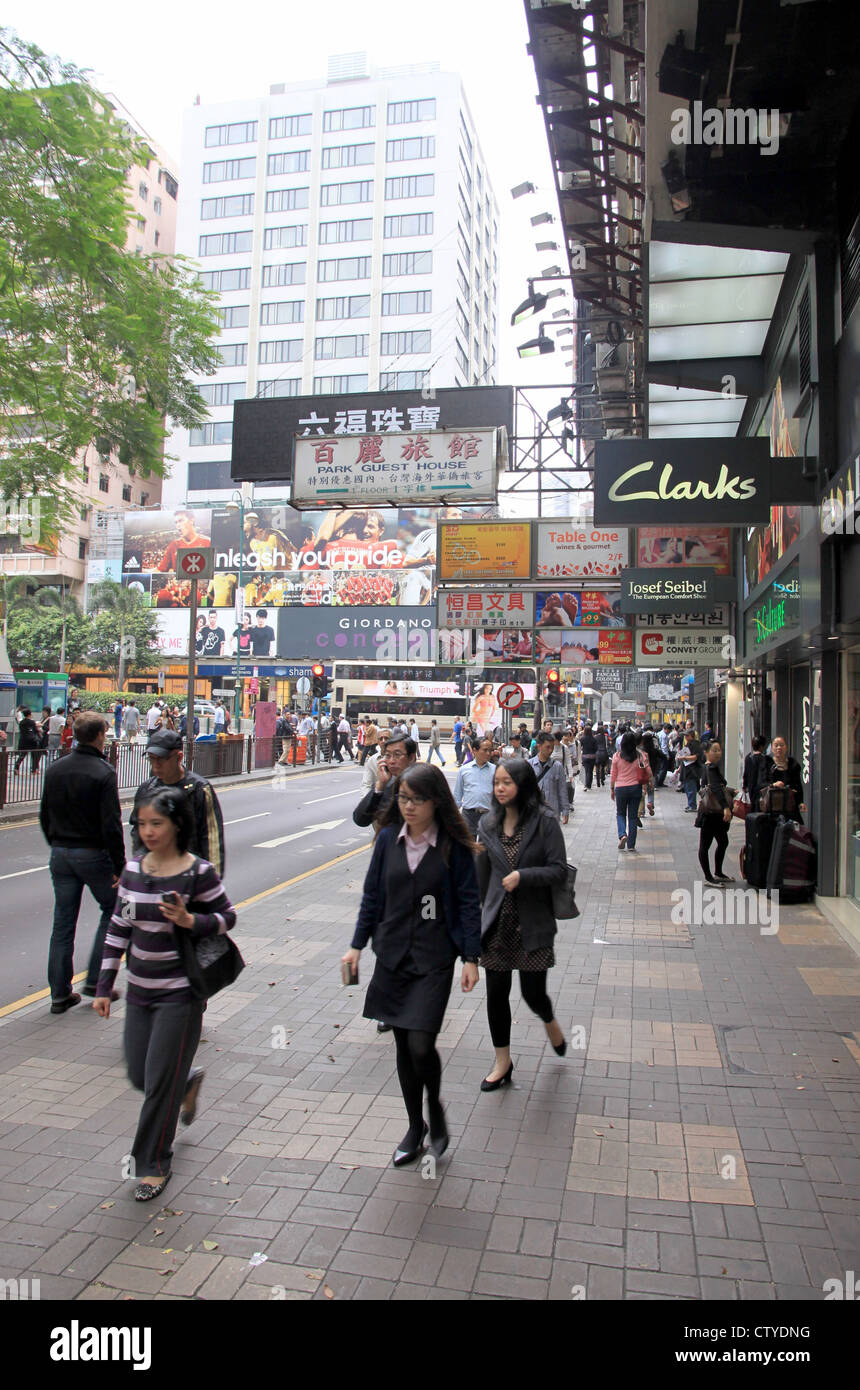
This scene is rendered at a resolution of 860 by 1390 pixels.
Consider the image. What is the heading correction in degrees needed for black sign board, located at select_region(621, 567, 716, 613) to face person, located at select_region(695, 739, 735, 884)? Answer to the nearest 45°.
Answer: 0° — it already faces them

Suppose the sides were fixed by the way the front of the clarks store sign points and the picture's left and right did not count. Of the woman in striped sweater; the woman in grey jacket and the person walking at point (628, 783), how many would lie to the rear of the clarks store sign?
1

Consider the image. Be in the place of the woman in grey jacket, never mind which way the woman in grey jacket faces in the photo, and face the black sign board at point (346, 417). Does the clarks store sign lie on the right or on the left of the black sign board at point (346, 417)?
right

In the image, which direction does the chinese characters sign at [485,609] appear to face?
toward the camera

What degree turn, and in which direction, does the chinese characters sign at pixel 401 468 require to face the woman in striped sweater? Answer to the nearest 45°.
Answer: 0° — it already faces them

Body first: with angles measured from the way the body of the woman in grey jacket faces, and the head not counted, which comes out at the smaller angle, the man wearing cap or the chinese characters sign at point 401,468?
the man wearing cap

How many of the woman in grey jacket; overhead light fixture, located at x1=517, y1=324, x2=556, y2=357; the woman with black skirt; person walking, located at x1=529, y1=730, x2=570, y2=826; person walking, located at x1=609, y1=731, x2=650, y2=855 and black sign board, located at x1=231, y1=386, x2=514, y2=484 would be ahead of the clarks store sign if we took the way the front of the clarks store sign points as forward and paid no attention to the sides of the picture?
2

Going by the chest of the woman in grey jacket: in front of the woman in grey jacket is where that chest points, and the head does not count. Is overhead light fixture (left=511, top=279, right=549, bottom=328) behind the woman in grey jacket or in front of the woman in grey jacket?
behind

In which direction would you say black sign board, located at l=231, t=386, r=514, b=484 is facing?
toward the camera
